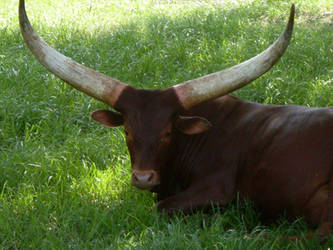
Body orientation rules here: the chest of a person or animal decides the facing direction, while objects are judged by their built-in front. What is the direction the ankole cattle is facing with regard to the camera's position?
facing to the left of the viewer
